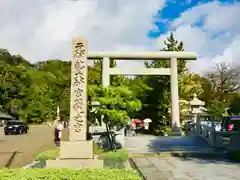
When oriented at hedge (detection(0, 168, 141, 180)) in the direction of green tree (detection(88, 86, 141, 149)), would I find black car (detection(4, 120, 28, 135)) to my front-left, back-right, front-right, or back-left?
front-left

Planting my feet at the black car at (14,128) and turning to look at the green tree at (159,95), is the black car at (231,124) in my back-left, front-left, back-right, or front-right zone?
front-right
